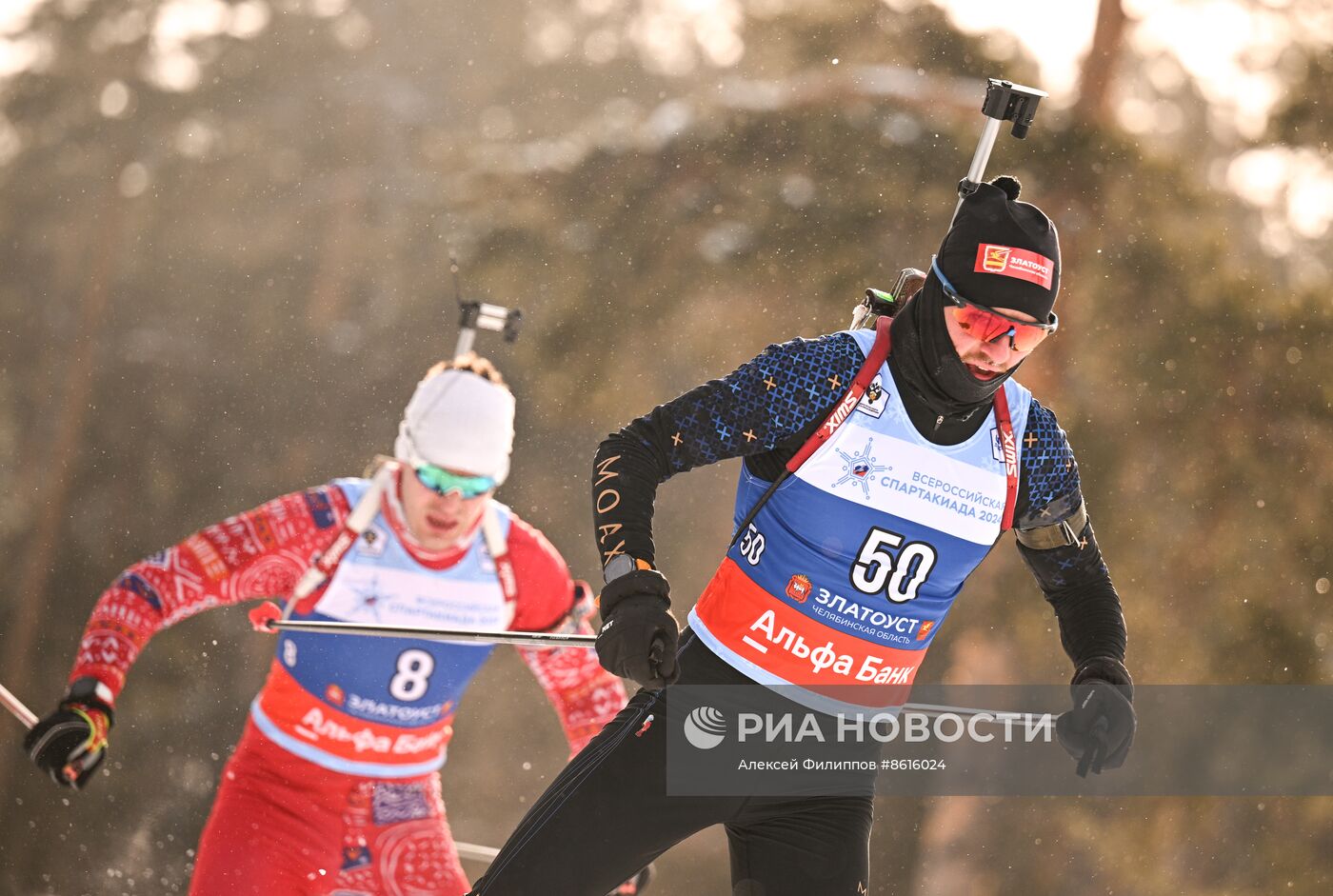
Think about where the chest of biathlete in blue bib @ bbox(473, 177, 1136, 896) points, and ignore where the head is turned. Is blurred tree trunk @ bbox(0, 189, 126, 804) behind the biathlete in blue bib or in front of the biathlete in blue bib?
behind

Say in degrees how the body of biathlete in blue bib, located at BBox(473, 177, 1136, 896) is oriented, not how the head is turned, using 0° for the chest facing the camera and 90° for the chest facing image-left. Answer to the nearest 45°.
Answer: approximately 315°

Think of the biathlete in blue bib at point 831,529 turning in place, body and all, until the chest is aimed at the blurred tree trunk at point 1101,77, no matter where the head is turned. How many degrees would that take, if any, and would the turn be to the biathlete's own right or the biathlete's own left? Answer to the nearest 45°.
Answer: approximately 135° to the biathlete's own left

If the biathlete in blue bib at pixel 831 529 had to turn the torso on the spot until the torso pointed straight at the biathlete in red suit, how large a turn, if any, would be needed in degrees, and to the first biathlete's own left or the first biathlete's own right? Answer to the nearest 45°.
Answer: approximately 180°
